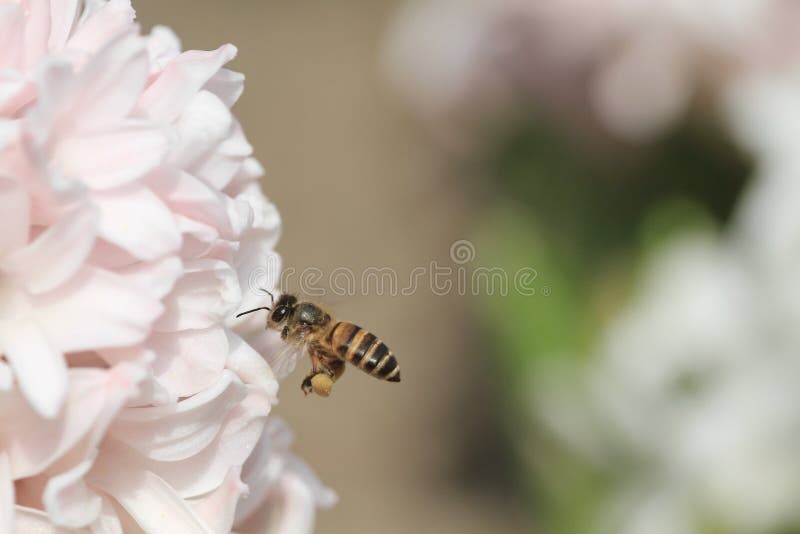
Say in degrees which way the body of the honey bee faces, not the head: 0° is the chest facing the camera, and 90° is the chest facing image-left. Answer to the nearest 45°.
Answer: approximately 90°
